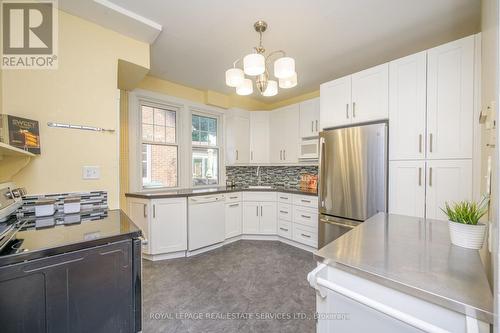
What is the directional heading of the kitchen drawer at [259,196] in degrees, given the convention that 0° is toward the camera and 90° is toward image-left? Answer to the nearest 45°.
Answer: approximately 0°

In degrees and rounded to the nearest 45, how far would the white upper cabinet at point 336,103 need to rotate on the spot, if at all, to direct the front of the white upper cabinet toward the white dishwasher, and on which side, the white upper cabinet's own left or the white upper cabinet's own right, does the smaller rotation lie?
approximately 45° to the white upper cabinet's own right

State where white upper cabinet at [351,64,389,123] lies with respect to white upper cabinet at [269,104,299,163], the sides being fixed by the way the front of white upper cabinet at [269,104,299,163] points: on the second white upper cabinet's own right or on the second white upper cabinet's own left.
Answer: on the second white upper cabinet's own left

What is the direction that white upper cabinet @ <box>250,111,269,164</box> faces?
toward the camera

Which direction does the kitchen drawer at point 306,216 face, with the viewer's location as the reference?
facing the viewer and to the left of the viewer

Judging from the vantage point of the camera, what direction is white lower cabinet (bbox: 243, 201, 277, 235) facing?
facing the viewer

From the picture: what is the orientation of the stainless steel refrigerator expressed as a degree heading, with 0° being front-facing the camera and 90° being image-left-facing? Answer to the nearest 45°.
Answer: approximately 45°

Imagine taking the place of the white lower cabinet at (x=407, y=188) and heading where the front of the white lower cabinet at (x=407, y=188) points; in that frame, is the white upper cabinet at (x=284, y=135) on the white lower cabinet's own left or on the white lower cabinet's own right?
on the white lower cabinet's own right

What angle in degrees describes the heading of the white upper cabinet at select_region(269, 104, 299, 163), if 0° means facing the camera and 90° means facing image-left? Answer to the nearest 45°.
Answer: approximately 45°

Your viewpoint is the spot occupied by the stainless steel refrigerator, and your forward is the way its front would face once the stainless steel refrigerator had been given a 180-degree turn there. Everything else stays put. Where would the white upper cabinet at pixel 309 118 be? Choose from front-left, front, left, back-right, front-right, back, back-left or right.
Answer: left

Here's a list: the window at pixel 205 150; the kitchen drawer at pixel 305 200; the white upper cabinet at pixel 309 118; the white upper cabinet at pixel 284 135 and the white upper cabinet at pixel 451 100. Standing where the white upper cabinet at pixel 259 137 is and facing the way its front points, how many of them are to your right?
1

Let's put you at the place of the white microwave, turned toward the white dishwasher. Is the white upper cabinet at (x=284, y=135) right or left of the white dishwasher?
right

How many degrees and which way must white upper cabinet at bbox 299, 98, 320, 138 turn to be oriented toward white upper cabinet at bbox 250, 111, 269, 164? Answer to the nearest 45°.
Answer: approximately 45° to its right
